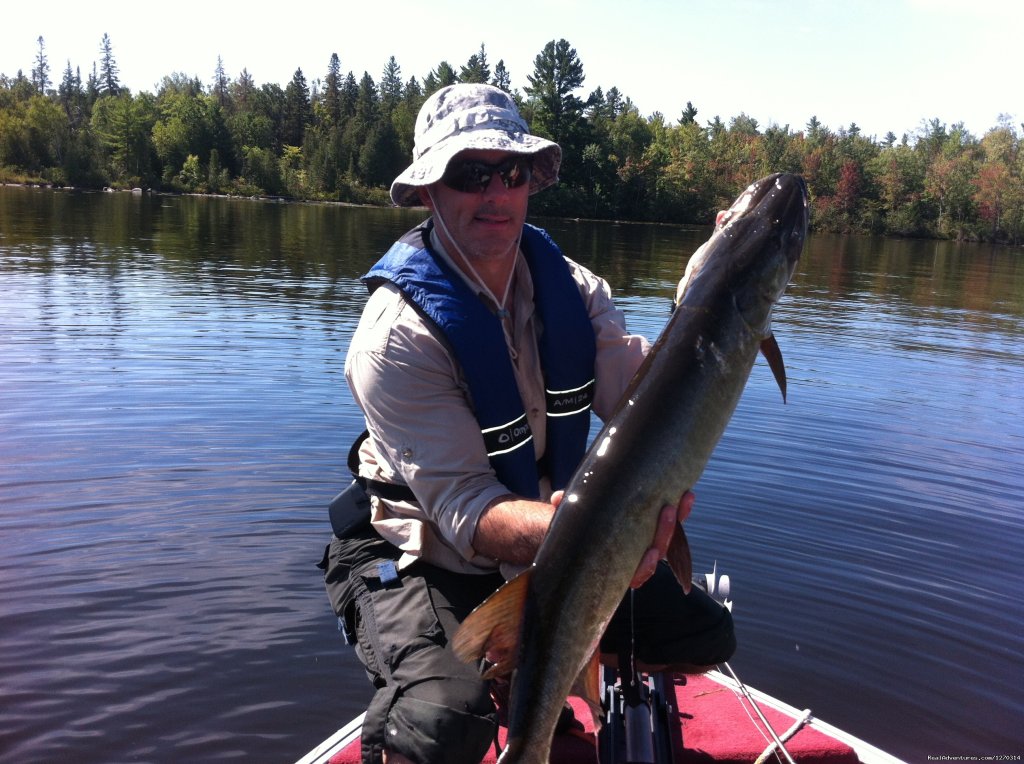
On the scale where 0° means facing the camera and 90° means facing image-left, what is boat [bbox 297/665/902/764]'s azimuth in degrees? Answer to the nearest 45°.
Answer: approximately 180°

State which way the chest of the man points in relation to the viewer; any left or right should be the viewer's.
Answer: facing the viewer and to the right of the viewer
